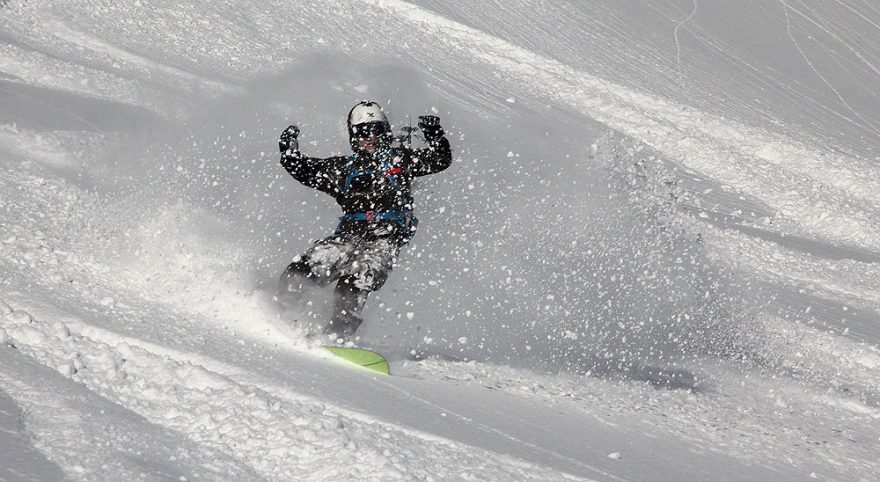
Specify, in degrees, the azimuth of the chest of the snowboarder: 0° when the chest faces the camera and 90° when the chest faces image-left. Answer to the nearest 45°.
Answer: approximately 0°
